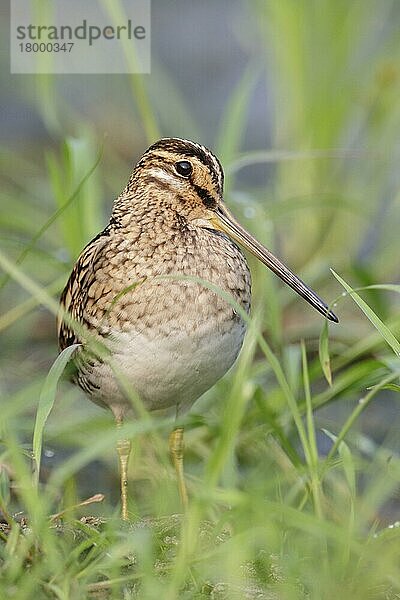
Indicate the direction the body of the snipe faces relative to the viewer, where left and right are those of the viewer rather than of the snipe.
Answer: facing the viewer and to the right of the viewer

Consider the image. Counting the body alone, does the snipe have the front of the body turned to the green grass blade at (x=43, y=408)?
no
